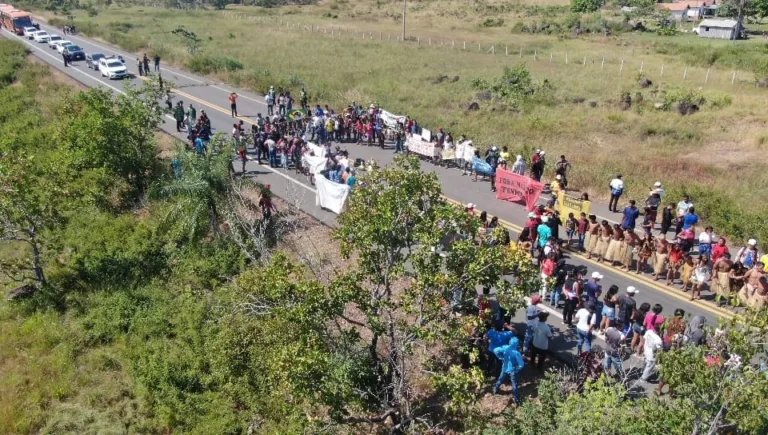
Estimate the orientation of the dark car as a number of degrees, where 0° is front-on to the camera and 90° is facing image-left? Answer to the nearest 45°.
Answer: approximately 315°

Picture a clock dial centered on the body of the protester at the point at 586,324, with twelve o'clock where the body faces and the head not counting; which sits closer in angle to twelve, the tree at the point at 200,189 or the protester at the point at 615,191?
the protester

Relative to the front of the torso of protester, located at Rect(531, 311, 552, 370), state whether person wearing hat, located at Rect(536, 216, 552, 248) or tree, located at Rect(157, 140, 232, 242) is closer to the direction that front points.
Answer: the person wearing hat

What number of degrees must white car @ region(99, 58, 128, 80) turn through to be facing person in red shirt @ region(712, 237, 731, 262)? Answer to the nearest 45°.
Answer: approximately 45° to its right

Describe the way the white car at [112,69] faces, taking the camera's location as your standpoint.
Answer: facing the viewer and to the right of the viewer

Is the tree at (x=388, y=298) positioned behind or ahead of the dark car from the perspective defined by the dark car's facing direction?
ahead

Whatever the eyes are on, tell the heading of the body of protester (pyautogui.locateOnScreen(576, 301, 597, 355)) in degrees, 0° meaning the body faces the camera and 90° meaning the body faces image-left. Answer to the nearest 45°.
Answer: approximately 225°

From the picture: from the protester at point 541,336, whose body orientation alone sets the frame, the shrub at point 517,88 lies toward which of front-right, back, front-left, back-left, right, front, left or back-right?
front-left
